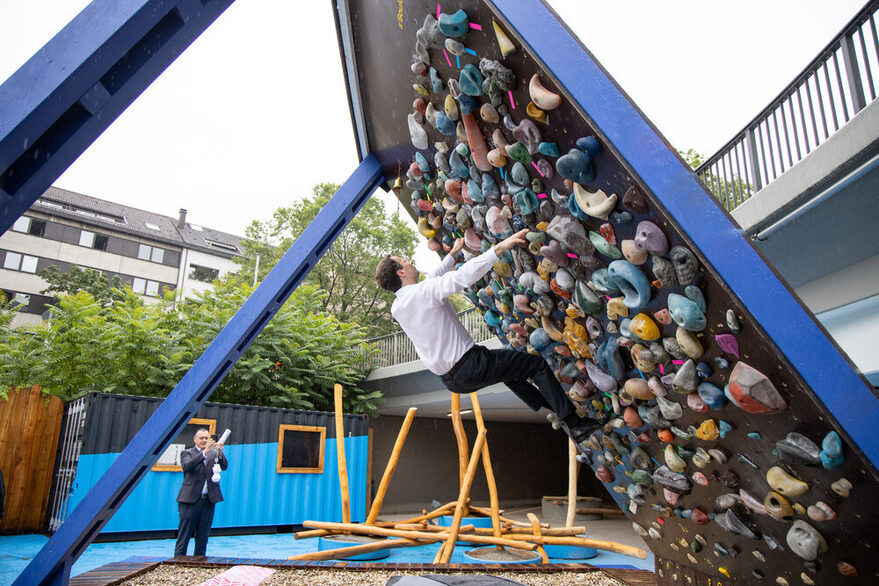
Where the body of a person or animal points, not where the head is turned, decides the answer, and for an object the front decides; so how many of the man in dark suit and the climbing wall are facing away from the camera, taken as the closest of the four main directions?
0

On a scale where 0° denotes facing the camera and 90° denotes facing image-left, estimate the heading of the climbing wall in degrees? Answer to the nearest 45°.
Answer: approximately 45°

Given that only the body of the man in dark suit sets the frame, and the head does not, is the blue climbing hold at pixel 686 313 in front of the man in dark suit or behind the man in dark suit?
in front

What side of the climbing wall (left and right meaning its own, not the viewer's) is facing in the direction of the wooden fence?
front

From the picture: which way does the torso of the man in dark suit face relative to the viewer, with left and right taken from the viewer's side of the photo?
facing the viewer and to the right of the viewer

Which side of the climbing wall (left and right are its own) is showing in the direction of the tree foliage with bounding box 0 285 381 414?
right

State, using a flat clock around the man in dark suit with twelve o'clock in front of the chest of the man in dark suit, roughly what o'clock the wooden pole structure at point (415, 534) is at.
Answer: The wooden pole structure is roughly at 11 o'clock from the man in dark suit.

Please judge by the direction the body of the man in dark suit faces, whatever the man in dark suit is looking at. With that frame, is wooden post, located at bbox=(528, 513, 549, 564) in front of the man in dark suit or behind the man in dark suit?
in front

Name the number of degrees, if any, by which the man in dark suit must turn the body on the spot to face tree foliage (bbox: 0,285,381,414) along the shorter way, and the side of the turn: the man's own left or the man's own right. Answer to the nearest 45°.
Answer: approximately 135° to the man's own left

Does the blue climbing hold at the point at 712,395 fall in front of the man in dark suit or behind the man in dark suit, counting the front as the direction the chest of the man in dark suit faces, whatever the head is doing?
in front
